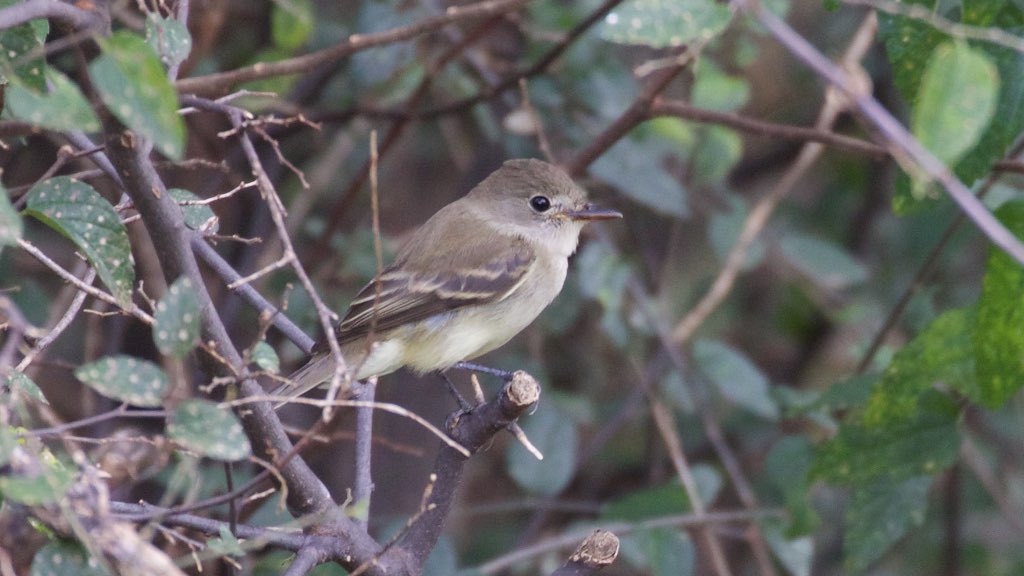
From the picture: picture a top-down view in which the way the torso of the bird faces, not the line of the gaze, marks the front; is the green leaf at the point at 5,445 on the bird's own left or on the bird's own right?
on the bird's own right

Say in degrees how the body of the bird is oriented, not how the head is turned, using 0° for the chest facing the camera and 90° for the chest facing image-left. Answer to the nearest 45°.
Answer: approximately 270°

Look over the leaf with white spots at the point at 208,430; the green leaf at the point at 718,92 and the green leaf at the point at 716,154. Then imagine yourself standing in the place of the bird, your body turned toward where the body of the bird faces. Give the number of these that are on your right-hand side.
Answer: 1

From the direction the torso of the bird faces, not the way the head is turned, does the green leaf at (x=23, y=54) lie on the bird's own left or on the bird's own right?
on the bird's own right

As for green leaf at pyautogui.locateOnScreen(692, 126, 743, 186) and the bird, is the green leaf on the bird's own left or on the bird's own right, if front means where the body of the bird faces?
on the bird's own left

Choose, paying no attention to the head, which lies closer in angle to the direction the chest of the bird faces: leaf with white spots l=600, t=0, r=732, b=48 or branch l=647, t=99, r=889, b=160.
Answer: the branch
